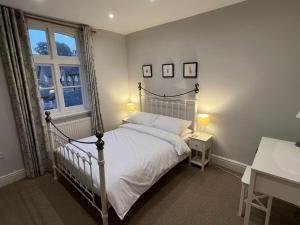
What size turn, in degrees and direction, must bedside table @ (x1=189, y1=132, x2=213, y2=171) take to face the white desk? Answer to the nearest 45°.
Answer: approximately 90° to its left

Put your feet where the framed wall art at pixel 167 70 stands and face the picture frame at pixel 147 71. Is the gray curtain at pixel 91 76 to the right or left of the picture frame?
left

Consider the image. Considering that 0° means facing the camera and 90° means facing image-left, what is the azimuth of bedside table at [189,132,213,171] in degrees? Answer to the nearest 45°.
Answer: approximately 45°

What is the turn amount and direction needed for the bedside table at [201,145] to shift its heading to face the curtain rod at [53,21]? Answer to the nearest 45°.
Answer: approximately 45° to its right

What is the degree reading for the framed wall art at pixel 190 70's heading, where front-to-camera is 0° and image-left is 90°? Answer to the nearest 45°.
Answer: approximately 45°

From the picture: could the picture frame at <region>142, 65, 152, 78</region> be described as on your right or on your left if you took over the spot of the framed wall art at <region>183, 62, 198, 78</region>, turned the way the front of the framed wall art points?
on your right

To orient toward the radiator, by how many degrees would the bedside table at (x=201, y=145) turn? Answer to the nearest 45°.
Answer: approximately 45° to its right
